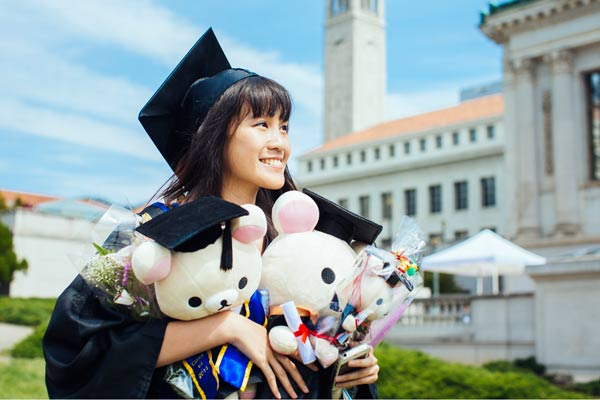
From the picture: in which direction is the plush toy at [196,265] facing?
toward the camera

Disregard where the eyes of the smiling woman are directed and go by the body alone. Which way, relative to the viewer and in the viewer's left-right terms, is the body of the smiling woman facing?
facing the viewer and to the right of the viewer

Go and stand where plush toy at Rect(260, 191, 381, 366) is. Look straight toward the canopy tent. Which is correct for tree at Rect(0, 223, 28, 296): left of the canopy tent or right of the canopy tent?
left

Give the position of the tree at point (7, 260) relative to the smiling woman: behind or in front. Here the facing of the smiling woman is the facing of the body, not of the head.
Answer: behind

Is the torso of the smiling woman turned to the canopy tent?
no

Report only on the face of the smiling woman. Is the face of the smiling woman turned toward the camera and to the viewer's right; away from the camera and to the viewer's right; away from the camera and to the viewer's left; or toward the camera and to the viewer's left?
toward the camera and to the viewer's right

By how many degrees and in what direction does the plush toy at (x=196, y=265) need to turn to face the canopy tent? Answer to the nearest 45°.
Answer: approximately 135° to its left
